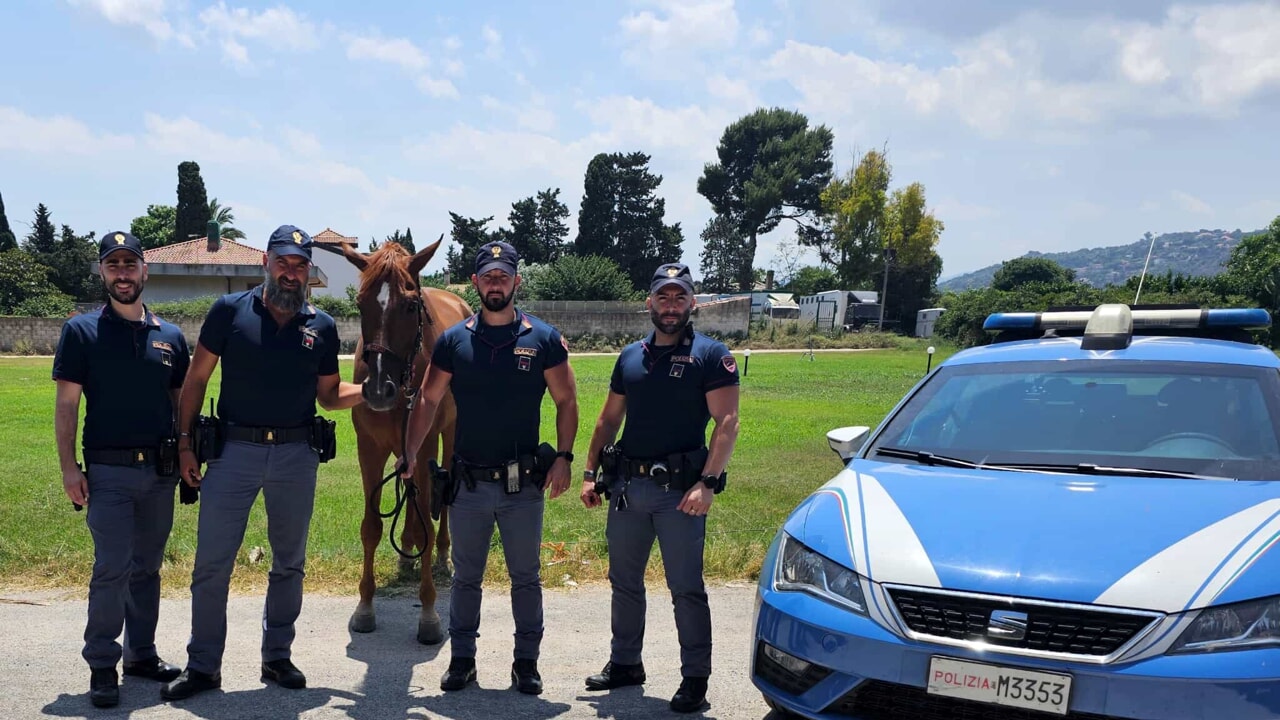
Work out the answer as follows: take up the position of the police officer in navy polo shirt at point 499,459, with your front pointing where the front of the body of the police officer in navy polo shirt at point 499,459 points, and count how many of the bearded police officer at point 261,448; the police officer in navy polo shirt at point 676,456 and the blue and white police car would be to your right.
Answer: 1

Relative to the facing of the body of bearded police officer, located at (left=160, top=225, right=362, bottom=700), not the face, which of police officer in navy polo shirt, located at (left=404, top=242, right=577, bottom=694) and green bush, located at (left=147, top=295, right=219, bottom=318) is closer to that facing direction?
the police officer in navy polo shirt

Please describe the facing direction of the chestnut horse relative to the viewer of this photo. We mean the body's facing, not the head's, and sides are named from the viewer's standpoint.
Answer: facing the viewer

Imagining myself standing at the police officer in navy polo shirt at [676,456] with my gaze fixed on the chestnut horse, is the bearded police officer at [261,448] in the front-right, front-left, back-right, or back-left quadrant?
front-left

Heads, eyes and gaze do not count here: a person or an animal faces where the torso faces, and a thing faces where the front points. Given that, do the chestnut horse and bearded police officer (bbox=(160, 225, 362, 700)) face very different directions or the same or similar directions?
same or similar directions

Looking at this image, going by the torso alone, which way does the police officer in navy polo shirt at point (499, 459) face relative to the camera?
toward the camera

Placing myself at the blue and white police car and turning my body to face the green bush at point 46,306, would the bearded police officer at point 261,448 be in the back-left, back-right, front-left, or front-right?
front-left

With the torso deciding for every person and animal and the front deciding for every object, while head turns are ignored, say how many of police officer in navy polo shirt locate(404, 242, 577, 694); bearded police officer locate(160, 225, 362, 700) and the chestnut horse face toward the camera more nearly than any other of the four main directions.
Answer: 3

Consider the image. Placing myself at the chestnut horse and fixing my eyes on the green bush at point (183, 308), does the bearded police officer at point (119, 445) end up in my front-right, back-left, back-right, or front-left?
back-left

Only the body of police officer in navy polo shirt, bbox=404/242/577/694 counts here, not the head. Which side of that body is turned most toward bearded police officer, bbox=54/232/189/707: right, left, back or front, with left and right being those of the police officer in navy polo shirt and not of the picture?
right

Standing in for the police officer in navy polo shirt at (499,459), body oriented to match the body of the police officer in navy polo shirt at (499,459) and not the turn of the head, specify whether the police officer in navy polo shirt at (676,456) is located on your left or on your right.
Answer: on your left

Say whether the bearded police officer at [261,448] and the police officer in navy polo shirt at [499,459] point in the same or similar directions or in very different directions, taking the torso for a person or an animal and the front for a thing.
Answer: same or similar directions

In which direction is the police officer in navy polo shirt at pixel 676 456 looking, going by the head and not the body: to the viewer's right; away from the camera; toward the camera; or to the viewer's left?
toward the camera

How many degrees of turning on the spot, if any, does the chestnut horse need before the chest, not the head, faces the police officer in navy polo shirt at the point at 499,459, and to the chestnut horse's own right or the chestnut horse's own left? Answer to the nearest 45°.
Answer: approximately 45° to the chestnut horse's own left

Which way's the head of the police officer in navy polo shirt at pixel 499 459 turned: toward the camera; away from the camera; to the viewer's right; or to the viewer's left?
toward the camera

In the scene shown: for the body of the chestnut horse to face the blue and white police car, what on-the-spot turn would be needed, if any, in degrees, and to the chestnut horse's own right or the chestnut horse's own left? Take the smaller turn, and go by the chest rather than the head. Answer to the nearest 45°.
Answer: approximately 45° to the chestnut horse's own left

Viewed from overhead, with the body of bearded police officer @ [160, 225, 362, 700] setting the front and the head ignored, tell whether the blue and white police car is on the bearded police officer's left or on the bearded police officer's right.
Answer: on the bearded police officer's left
